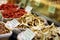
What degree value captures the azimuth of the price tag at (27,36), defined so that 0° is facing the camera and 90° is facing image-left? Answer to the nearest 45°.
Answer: approximately 0°

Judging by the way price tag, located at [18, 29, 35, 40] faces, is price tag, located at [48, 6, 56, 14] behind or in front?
behind
